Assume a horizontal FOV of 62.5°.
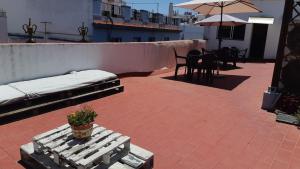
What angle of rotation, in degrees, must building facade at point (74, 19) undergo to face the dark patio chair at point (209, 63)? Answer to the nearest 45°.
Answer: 0° — it already faces it

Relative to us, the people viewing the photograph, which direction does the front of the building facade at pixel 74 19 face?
facing the viewer and to the right of the viewer

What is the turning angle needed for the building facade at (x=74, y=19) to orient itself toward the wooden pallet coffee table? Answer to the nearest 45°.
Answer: approximately 45° to its right

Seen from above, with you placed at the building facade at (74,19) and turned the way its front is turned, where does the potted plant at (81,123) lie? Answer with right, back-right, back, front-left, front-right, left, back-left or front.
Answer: front-right

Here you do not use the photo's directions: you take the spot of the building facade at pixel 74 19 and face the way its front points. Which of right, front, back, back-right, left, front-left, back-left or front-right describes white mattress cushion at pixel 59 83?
front-right

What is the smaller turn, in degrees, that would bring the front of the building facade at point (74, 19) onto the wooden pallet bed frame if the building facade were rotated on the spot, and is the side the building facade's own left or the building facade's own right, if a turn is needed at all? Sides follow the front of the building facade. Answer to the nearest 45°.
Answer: approximately 45° to the building facade's own right

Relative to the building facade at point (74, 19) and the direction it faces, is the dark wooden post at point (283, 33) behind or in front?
in front
